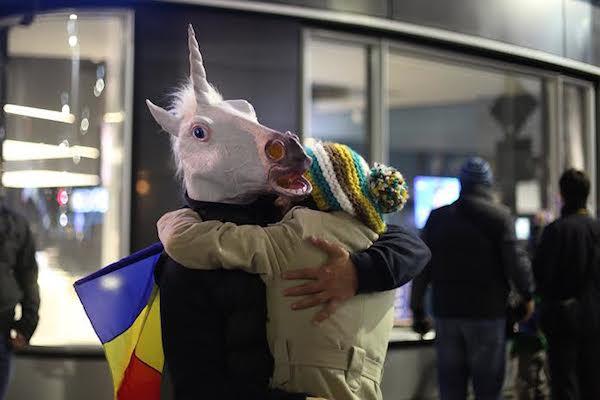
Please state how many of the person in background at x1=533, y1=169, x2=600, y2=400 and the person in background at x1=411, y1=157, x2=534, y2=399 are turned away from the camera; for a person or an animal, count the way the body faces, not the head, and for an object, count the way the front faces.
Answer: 2

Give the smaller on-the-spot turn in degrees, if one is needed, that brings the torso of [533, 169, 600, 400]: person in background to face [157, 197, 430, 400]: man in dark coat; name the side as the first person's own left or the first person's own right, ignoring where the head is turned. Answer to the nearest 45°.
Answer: approximately 180°

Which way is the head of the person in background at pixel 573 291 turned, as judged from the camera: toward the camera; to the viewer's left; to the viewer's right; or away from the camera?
away from the camera

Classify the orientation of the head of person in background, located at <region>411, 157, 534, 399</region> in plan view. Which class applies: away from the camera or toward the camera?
away from the camera

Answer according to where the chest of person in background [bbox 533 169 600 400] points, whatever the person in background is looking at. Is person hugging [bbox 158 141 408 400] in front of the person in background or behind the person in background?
behind

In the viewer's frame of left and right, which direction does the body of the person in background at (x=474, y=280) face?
facing away from the viewer

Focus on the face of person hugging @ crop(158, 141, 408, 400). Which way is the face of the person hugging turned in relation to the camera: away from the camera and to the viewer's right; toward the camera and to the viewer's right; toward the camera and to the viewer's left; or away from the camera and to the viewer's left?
away from the camera and to the viewer's left

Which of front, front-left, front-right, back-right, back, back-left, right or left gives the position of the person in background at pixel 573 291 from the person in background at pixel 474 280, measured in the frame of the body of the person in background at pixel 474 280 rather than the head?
front-right

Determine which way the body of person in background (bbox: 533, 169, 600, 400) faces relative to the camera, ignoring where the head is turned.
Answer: away from the camera

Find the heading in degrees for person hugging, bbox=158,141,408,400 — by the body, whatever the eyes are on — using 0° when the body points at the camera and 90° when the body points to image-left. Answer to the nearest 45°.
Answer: approximately 135°

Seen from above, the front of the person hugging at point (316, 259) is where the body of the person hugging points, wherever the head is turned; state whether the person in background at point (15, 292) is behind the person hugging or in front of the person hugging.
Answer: in front
